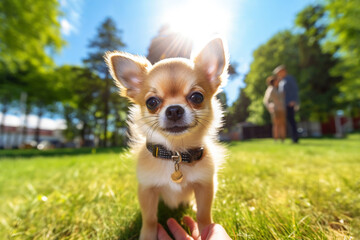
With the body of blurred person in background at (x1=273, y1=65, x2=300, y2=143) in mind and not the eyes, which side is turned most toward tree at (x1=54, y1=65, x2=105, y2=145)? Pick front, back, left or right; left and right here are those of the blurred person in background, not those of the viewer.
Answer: front

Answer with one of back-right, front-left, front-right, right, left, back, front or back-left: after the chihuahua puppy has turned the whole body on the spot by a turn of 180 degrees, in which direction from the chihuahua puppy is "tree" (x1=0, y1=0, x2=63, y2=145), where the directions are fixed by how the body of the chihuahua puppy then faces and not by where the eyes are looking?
front-left

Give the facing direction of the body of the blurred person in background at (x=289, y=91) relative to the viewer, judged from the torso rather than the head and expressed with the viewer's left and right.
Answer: facing to the left of the viewer

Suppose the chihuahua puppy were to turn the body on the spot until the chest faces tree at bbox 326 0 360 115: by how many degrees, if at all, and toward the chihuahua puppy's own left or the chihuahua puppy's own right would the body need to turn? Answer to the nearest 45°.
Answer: approximately 135° to the chihuahua puppy's own left

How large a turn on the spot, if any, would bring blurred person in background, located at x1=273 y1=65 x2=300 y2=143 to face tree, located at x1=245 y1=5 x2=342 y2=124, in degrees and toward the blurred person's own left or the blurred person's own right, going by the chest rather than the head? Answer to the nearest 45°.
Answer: approximately 90° to the blurred person's own right

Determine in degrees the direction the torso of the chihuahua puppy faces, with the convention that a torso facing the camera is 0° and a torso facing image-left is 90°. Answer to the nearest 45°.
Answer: approximately 0°
